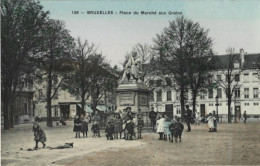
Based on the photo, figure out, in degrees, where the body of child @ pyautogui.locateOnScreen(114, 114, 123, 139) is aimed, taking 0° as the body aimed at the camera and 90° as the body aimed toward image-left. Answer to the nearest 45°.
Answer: approximately 0°

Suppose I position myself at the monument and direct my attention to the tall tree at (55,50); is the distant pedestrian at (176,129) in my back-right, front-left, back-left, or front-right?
back-left

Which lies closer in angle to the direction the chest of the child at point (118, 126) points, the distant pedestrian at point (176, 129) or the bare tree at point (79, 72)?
the distant pedestrian

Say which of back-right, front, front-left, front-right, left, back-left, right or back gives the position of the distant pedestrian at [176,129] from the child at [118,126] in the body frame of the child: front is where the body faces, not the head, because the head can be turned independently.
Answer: front-left

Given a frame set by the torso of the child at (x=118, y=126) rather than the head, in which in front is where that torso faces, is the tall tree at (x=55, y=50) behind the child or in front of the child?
behind
